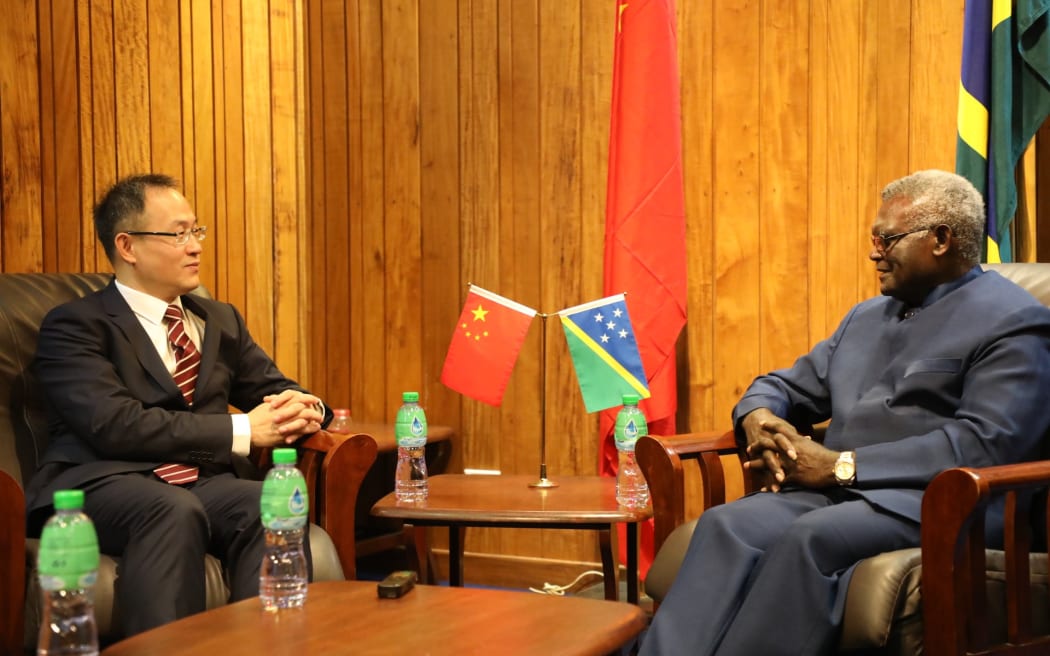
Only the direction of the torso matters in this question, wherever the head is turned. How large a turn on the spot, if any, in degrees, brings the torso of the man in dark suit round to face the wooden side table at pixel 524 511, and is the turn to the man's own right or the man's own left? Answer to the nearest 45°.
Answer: approximately 45° to the man's own left

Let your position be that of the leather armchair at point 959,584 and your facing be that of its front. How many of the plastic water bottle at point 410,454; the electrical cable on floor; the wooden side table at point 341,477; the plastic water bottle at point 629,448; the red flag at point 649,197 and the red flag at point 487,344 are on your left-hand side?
0

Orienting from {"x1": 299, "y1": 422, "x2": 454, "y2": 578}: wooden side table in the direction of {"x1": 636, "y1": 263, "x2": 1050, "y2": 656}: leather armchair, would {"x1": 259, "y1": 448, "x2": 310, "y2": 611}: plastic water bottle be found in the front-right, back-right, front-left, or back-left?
front-right

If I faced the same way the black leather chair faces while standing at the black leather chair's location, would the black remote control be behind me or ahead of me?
ahead

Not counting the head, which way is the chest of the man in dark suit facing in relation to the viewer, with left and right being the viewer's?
facing the viewer and to the right of the viewer

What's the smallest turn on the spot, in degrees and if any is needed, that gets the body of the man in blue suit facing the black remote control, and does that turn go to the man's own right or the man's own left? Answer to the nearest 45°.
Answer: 0° — they already face it

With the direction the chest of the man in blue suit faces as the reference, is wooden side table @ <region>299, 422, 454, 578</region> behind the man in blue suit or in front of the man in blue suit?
in front

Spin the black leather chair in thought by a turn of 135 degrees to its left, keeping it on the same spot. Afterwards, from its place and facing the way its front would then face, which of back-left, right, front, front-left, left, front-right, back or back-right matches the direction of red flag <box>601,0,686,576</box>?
right

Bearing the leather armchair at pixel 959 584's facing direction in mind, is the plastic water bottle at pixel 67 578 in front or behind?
in front

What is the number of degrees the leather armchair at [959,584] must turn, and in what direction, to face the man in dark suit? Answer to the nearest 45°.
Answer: approximately 45° to its right

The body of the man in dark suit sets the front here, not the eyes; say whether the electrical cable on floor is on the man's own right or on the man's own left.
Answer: on the man's own left

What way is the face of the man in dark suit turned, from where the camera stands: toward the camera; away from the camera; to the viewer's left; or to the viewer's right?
to the viewer's right

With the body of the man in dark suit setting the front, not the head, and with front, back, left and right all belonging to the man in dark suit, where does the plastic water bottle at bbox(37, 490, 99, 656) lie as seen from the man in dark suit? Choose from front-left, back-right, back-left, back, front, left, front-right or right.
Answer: front-right

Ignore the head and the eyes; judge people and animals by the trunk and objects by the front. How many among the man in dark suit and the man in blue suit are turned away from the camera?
0

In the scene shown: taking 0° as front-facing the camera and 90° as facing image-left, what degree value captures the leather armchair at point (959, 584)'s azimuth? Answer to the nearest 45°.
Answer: approximately 45°

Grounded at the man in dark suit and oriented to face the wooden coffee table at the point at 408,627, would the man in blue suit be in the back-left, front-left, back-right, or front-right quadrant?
front-left

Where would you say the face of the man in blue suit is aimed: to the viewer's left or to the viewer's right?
to the viewer's left
